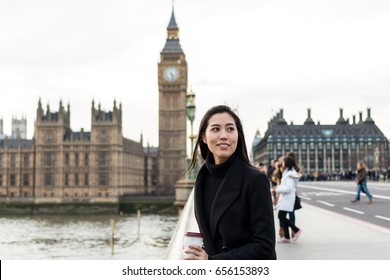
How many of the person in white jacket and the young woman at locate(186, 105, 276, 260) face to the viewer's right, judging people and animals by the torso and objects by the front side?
0

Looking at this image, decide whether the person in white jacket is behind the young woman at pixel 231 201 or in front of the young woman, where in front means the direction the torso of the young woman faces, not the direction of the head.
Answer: behind

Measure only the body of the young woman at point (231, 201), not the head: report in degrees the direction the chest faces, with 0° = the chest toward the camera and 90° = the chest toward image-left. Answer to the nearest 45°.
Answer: approximately 45°
